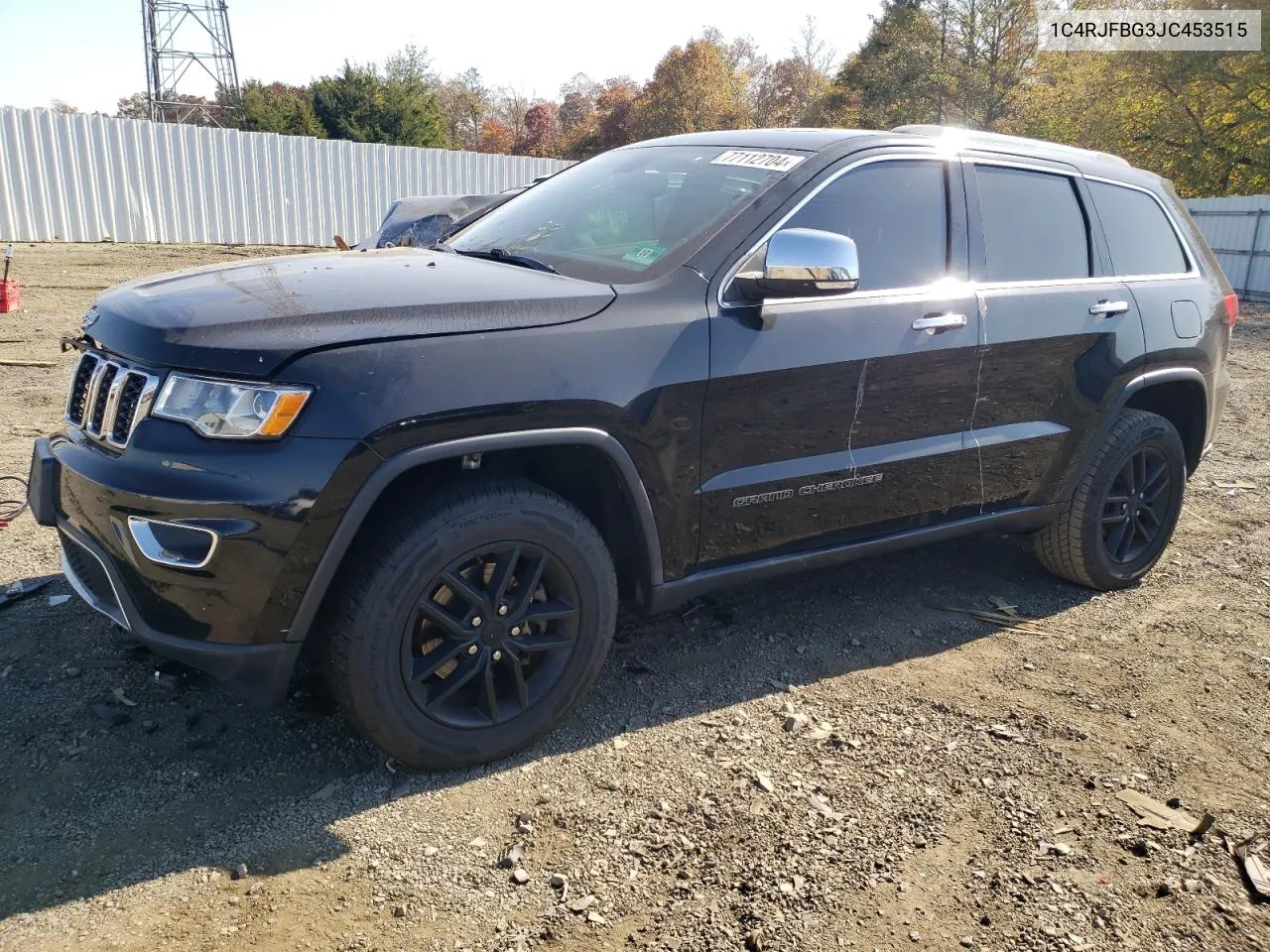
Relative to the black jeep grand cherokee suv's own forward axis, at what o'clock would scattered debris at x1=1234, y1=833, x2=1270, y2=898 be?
The scattered debris is roughly at 8 o'clock from the black jeep grand cherokee suv.

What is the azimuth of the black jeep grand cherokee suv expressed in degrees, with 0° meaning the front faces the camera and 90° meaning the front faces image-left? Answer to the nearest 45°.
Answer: approximately 45°

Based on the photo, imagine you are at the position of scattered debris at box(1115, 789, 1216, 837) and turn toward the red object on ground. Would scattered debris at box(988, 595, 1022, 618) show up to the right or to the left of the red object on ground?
right

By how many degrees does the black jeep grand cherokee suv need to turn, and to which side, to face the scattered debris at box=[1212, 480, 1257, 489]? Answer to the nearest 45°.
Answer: approximately 180°

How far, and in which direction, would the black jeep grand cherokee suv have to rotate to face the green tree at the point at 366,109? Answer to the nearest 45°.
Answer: approximately 135° to its right

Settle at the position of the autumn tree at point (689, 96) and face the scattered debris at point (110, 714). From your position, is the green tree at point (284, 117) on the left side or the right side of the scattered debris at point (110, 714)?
right

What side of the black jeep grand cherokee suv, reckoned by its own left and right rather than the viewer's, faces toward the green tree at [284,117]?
right

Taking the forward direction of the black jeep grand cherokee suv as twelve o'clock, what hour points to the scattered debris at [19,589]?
The scattered debris is roughly at 2 o'clock from the black jeep grand cherokee suv.

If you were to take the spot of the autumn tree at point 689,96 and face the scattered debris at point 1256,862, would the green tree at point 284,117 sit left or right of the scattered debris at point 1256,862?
right

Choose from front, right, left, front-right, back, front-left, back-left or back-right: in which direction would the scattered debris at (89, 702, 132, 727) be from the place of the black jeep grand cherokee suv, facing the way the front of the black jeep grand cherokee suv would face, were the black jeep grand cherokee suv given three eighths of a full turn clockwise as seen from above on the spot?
left

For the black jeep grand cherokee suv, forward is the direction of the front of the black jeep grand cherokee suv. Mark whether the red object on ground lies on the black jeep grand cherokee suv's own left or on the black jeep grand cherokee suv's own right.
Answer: on the black jeep grand cherokee suv's own right

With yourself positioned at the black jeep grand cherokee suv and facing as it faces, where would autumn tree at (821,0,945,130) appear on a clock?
The autumn tree is roughly at 5 o'clock from the black jeep grand cherokee suv.

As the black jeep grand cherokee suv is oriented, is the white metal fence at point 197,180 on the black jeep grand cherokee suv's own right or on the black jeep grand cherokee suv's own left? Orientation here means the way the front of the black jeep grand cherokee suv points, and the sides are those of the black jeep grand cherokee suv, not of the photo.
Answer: on the black jeep grand cherokee suv's own right
